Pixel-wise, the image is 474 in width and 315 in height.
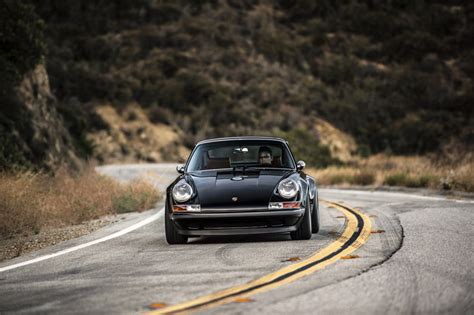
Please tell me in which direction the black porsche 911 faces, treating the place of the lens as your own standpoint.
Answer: facing the viewer

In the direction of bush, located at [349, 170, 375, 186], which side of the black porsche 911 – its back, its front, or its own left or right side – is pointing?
back

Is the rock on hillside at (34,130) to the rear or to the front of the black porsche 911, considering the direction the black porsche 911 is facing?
to the rear

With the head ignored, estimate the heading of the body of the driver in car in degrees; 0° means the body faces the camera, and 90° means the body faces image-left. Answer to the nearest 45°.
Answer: approximately 0°

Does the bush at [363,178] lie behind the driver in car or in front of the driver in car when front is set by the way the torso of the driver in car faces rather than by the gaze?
behind
